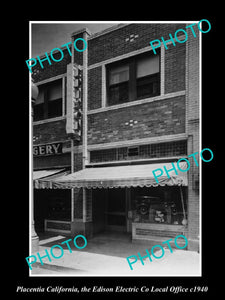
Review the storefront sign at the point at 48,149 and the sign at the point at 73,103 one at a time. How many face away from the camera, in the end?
0

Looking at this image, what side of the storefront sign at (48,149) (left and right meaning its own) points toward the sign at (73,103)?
left
